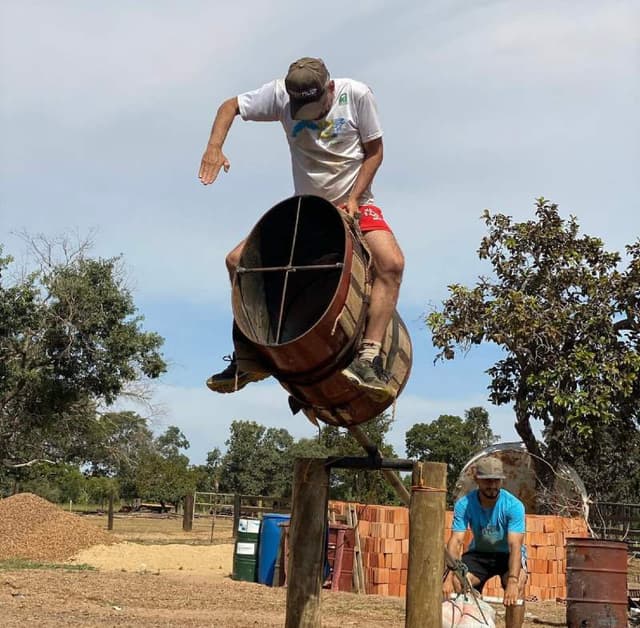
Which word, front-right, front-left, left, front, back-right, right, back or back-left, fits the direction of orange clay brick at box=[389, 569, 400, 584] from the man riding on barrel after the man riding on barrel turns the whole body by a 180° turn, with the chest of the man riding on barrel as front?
front

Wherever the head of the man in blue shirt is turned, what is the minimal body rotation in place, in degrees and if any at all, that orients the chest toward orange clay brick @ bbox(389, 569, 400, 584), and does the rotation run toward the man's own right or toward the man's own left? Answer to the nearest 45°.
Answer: approximately 180°

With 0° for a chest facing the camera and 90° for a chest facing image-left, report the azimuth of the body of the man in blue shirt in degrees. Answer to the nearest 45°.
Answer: approximately 0°

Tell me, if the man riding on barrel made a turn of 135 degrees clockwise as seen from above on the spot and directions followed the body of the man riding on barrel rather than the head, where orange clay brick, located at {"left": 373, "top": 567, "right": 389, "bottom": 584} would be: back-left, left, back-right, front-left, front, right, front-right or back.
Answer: front-right

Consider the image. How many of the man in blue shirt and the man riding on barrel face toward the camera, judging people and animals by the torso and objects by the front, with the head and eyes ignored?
2

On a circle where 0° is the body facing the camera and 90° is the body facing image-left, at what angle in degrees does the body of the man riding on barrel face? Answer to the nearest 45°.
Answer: approximately 0°

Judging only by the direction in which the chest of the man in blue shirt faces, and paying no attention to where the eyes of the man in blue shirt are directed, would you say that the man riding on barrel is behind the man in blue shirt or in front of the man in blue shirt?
in front

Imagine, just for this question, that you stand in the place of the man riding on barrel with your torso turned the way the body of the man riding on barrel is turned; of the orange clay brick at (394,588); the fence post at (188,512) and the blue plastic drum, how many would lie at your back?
3

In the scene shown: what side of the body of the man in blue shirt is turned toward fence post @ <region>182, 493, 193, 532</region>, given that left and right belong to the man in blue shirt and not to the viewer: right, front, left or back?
back

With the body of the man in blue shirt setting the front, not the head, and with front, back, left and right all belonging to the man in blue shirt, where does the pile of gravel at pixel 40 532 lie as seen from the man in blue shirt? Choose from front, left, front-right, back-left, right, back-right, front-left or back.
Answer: back-right
